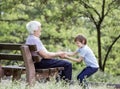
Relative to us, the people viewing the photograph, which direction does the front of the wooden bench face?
facing away from the viewer and to the right of the viewer

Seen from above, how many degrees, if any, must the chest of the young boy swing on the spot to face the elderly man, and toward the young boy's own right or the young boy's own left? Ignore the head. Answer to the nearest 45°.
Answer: approximately 45° to the young boy's own left

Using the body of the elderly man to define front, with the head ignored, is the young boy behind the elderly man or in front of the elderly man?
in front

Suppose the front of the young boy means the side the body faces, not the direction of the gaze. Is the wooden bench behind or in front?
in front

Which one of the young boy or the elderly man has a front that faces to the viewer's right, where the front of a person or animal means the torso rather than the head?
the elderly man

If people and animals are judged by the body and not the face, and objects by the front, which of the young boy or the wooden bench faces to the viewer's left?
the young boy

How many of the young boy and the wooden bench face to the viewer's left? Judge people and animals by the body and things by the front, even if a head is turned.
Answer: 1

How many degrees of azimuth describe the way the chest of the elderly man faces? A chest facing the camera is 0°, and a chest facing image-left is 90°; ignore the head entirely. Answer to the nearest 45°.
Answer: approximately 270°

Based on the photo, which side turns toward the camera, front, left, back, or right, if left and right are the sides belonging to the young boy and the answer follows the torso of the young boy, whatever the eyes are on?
left

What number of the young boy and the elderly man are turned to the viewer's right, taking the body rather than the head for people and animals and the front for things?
1
